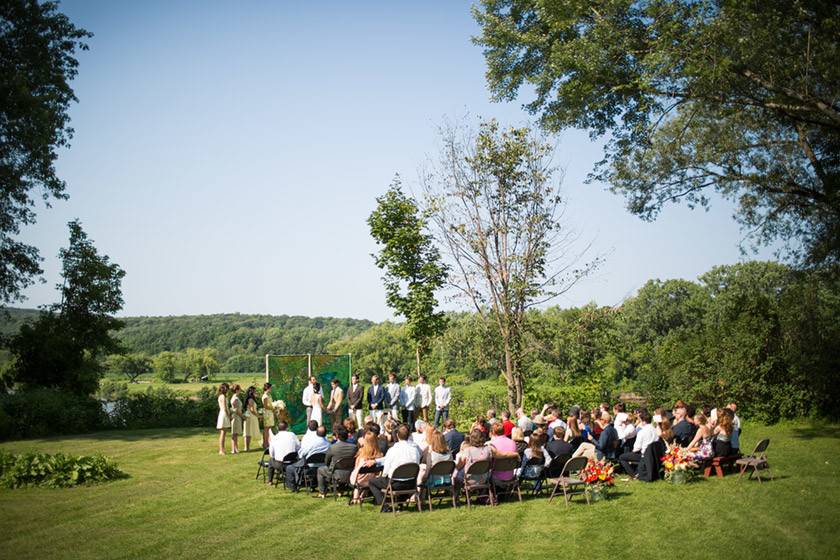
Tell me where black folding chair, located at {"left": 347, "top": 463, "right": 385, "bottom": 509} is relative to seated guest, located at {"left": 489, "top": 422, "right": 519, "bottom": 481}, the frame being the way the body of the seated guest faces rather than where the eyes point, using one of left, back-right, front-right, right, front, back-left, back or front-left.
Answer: front-left

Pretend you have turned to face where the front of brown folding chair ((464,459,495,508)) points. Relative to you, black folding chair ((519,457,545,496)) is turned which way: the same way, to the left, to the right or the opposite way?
the same way

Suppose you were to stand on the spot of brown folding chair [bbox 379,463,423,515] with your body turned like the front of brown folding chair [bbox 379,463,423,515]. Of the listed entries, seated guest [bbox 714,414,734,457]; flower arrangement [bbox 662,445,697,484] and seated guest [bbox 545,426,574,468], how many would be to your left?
0

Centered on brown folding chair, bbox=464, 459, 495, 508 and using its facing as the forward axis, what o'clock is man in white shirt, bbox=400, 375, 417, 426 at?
The man in white shirt is roughly at 1 o'clock from the brown folding chair.

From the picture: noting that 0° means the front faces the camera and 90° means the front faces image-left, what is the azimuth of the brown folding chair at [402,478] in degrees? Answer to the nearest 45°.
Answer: approximately 135°

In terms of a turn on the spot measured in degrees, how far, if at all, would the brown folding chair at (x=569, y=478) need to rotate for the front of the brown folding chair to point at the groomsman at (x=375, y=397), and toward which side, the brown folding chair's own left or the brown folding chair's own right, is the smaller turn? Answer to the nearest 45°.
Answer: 0° — it already faces them

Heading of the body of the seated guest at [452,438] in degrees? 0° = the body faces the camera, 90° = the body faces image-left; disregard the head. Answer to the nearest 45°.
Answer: approximately 135°

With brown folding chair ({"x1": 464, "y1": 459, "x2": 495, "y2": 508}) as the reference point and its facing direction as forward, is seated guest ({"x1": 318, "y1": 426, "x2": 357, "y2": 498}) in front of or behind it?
in front

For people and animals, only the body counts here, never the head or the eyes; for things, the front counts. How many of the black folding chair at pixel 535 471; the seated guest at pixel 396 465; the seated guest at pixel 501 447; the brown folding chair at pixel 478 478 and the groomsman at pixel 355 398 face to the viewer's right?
0

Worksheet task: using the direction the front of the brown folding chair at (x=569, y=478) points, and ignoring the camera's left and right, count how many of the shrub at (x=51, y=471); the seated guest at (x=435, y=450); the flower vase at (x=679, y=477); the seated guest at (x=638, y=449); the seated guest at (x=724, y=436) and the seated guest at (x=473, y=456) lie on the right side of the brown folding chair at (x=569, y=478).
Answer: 3

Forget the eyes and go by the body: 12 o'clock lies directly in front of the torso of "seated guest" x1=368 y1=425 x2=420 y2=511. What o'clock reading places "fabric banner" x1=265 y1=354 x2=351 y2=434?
The fabric banner is roughly at 1 o'clock from the seated guest.

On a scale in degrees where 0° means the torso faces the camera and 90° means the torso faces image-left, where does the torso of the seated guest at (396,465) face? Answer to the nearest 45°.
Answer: approximately 135°

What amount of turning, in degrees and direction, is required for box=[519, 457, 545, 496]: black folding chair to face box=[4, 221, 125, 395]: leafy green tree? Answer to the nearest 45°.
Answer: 0° — it already faces it

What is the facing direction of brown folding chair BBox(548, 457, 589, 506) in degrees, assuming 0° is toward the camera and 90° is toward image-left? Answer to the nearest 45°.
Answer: approximately 135°

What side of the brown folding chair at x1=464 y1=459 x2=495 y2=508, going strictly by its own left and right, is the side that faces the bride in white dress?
front

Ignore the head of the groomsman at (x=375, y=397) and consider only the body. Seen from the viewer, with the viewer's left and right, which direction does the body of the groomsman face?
facing the viewer and to the left of the viewer

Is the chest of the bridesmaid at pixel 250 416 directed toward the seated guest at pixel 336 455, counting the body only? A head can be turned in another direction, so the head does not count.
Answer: no

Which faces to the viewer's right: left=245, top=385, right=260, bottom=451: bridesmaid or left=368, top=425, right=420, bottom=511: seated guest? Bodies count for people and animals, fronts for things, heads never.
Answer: the bridesmaid

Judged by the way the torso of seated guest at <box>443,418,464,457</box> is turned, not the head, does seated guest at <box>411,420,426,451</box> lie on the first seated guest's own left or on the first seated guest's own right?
on the first seated guest's own left

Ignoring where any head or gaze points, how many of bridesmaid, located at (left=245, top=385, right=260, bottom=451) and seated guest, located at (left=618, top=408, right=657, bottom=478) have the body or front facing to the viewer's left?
1

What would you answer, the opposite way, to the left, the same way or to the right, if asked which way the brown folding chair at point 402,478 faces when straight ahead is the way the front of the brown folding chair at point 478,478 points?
the same way

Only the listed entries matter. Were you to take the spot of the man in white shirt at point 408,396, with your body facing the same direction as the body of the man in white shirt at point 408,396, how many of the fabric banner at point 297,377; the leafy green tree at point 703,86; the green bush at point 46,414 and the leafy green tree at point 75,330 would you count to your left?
1
